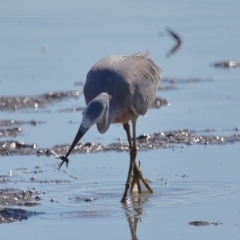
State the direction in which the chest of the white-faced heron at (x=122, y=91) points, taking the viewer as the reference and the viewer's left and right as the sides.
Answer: facing the viewer and to the left of the viewer
